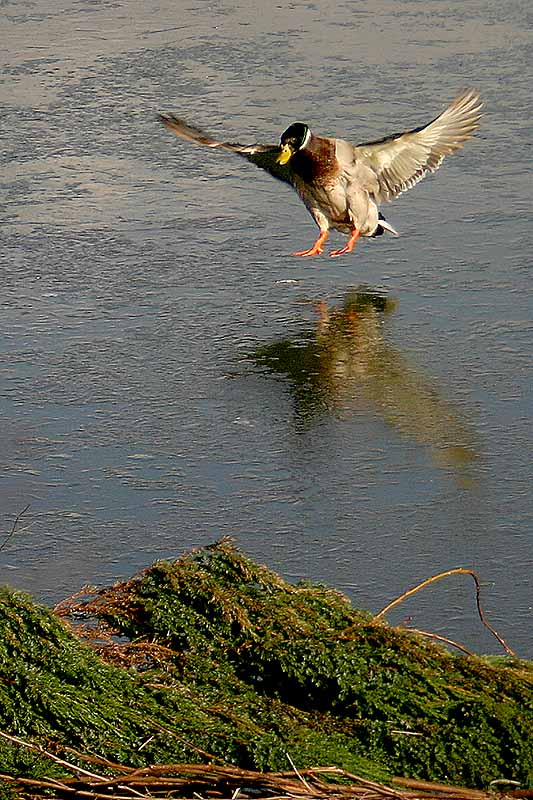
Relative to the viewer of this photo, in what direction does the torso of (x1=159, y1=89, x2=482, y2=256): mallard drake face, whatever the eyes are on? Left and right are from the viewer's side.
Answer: facing the viewer and to the left of the viewer
